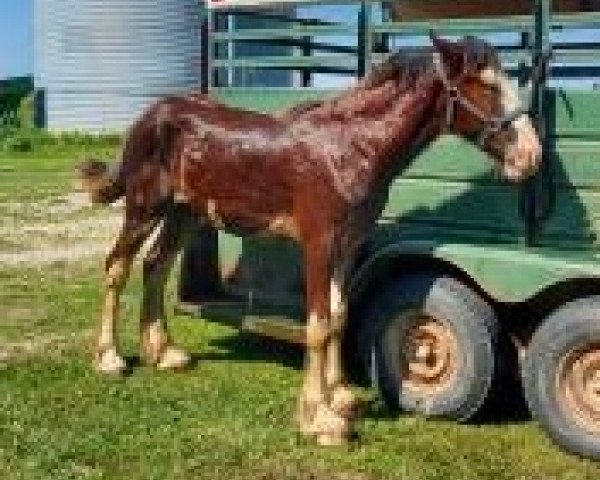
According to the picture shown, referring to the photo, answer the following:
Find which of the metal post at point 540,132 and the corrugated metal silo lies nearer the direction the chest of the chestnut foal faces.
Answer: the metal post

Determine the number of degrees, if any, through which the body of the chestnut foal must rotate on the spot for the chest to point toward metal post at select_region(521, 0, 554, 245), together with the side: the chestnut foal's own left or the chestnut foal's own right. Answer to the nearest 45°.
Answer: approximately 45° to the chestnut foal's own left

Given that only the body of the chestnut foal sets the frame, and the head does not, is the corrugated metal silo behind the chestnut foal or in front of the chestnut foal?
behind

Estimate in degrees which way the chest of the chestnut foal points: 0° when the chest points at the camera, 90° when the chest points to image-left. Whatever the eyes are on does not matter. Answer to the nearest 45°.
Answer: approximately 315°
